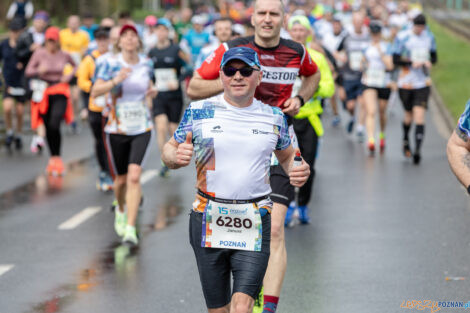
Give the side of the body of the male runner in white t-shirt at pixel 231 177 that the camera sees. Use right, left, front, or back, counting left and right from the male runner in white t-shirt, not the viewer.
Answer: front

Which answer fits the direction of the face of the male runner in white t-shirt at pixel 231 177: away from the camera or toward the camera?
toward the camera

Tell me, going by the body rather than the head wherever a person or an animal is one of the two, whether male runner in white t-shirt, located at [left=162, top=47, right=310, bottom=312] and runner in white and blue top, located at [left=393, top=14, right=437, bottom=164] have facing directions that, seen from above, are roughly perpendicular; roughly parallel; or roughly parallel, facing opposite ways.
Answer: roughly parallel

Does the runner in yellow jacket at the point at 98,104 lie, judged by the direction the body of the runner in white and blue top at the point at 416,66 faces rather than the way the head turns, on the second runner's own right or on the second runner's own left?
on the second runner's own right

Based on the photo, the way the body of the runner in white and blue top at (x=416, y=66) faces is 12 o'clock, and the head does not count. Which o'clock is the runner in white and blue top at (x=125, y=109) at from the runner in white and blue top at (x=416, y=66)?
the runner in white and blue top at (x=125, y=109) is roughly at 1 o'clock from the runner in white and blue top at (x=416, y=66).

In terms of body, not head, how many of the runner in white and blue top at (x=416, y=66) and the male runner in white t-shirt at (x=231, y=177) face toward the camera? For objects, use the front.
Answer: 2

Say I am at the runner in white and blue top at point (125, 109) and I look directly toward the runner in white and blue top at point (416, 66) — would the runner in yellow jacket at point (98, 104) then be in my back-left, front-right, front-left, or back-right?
front-left

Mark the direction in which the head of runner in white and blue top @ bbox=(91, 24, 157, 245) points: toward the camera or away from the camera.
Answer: toward the camera

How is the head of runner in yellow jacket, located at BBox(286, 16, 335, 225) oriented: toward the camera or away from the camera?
toward the camera

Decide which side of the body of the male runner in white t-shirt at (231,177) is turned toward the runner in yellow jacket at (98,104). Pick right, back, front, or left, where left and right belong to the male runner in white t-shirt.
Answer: back

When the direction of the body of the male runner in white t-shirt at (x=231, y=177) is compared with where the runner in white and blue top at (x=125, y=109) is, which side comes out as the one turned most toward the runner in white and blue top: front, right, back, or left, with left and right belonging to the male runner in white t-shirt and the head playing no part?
back

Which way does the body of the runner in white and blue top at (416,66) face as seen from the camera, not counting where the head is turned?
toward the camera

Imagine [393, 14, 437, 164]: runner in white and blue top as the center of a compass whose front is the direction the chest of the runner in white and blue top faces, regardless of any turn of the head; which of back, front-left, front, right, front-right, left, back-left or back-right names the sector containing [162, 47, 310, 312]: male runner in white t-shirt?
front
